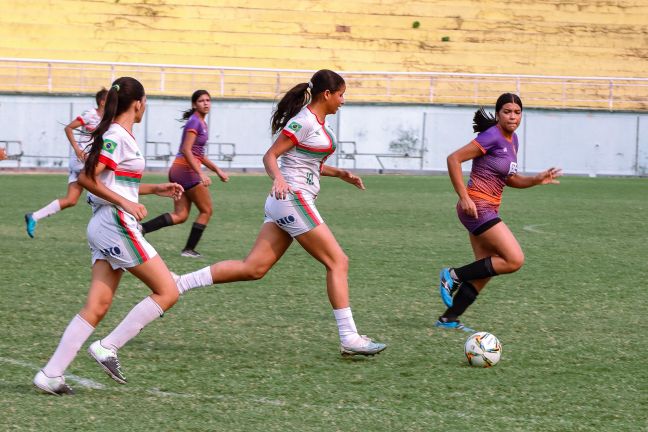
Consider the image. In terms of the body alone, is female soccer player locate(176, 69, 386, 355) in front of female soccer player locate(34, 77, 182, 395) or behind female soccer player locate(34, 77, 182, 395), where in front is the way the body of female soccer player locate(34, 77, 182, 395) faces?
in front

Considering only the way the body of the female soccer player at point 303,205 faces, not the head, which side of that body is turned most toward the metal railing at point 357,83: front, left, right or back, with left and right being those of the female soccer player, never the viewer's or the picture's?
left

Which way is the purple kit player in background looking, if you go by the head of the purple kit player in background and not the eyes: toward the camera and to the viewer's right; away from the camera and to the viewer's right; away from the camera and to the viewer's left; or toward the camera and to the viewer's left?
toward the camera and to the viewer's right

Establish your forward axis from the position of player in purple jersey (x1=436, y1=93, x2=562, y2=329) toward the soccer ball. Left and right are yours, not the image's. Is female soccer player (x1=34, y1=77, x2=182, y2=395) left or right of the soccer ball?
right

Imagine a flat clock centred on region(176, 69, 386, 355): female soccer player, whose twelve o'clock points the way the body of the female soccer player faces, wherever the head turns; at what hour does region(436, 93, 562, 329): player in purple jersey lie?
The player in purple jersey is roughly at 11 o'clock from the female soccer player.

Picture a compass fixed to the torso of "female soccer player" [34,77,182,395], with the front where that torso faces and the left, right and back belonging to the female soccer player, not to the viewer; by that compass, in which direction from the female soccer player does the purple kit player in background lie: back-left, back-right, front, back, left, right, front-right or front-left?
left

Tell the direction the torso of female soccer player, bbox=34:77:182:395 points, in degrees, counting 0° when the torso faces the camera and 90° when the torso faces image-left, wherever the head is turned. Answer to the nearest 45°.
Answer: approximately 270°

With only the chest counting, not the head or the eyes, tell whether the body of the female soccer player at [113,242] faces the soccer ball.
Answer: yes

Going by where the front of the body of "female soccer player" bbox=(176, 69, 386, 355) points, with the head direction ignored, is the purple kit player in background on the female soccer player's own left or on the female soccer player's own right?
on the female soccer player's own left

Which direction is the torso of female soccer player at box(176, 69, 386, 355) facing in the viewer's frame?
to the viewer's right

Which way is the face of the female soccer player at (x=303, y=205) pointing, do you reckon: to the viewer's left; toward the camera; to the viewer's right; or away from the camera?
to the viewer's right

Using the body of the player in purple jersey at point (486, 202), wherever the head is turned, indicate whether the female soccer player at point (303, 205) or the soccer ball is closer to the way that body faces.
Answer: the soccer ball
